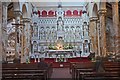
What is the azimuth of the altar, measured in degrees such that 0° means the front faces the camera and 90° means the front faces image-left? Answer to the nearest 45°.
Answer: approximately 0°

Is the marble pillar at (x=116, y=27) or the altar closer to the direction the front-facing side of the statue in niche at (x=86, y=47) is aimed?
the marble pillar

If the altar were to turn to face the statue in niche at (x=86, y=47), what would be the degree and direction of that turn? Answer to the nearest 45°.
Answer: approximately 135° to its left

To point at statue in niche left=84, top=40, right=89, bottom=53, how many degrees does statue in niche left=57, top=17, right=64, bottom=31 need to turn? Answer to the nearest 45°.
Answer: approximately 90° to its left

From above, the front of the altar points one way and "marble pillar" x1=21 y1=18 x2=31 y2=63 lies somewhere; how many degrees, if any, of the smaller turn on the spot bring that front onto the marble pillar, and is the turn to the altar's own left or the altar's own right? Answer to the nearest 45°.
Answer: approximately 45° to the altar's own right

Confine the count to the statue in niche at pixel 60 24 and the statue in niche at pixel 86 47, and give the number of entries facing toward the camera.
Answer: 2

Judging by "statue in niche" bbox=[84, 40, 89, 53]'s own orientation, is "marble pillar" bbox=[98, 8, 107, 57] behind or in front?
in front
